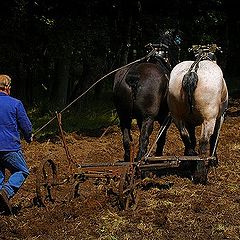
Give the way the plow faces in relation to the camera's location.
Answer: facing away from the viewer and to the right of the viewer

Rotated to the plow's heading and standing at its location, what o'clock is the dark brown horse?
The dark brown horse is roughly at 11 o'clock from the plow.

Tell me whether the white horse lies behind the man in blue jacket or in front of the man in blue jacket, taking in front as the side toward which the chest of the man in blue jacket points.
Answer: in front

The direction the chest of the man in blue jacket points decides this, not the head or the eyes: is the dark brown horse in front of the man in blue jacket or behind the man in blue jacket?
in front

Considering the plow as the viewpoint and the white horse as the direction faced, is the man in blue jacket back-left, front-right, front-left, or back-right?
back-left

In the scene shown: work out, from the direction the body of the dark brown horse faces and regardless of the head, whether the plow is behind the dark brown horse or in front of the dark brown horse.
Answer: behind

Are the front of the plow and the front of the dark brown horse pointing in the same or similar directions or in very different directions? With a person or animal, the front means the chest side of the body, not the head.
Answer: same or similar directions

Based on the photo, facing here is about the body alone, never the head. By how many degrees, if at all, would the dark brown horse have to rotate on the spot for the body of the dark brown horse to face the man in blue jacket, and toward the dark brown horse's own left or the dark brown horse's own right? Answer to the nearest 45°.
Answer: approximately 180°

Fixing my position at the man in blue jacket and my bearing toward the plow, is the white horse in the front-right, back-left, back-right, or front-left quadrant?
front-left

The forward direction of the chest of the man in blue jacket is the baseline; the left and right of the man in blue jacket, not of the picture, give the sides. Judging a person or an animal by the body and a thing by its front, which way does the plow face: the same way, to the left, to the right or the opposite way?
the same way

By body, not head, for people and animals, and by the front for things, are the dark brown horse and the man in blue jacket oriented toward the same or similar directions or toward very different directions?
same or similar directions

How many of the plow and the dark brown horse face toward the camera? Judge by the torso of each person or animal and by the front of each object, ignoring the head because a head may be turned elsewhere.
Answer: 0

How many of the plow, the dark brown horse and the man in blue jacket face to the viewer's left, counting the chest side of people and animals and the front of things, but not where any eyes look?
0

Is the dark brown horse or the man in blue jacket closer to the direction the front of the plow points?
the dark brown horse

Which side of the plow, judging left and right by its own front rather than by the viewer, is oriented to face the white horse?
front

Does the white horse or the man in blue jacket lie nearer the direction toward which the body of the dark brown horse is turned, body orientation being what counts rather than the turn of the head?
the white horse

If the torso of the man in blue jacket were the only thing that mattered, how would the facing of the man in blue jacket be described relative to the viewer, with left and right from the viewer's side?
facing away from the viewer and to the right of the viewer
